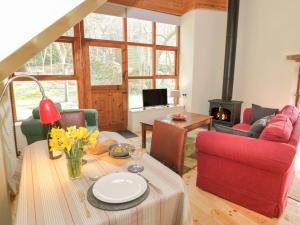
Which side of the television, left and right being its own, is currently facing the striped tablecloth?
front

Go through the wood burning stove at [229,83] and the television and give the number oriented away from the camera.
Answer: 0

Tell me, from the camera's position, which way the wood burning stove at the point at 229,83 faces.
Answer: facing the viewer and to the left of the viewer

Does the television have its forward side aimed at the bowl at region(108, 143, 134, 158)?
yes

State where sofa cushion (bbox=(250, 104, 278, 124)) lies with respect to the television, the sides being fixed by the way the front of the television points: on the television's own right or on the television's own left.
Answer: on the television's own left

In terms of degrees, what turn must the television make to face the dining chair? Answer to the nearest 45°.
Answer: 0° — it already faces it

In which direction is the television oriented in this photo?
toward the camera

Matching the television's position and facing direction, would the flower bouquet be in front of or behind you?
in front

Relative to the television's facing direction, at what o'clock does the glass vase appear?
The glass vase is roughly at 12 o'clock from the television.
